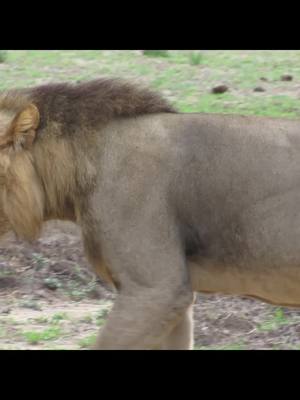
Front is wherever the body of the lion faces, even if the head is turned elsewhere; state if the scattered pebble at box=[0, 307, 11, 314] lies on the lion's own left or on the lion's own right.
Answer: on the lion's own right

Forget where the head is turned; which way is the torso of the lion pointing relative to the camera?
to the viewer's left

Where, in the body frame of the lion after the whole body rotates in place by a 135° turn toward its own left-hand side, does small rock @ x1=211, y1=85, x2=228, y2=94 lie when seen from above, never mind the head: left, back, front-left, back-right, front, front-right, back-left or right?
back-left
